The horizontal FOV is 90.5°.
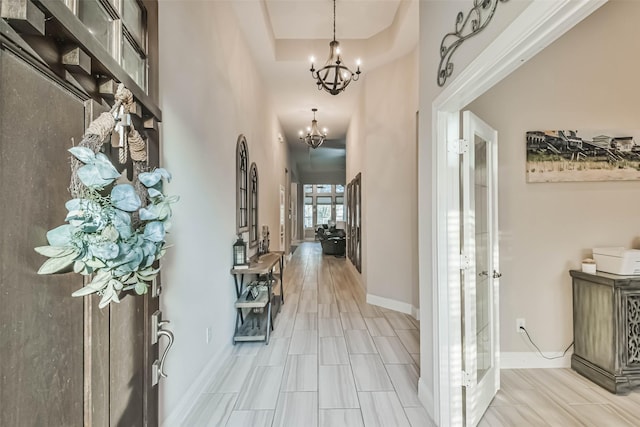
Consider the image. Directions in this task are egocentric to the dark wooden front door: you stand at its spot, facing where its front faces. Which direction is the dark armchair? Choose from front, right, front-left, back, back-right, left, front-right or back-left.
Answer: left

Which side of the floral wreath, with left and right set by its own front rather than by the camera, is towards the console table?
left

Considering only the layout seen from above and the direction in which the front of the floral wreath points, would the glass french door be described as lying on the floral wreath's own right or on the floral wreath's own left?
on the floral wreath's own left

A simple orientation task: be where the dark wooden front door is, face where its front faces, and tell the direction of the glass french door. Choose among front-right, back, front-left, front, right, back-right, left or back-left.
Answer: front-left

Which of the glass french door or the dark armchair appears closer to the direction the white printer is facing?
the glass french door

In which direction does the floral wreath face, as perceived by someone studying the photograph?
facing the viewer and to the right of the viewer

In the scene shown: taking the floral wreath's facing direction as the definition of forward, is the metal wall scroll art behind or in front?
in front

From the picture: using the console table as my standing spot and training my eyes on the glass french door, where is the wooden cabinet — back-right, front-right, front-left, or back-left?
front-left

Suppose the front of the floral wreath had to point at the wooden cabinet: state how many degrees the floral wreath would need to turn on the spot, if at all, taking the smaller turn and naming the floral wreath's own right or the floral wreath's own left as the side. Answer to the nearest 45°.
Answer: approximately 45° to the floral wreath's own left

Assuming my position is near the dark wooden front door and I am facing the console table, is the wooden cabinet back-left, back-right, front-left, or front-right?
front-right

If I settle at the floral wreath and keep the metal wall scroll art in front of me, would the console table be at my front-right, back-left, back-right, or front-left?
front-left
